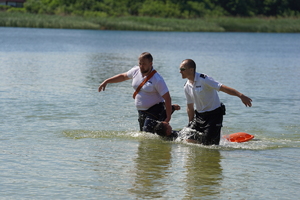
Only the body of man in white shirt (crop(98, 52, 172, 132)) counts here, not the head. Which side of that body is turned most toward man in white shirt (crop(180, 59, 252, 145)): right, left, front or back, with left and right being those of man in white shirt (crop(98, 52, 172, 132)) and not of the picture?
left

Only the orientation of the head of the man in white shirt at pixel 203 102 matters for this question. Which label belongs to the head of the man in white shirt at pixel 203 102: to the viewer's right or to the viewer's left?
to the viewer's left

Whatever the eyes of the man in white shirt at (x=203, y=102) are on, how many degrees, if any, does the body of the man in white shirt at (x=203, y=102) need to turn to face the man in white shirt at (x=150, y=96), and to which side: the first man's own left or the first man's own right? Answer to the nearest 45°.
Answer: approximately 45° to the first man's own right

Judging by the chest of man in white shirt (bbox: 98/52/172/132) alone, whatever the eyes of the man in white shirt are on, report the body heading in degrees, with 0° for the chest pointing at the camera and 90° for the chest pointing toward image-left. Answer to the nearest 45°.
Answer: approximately 45°

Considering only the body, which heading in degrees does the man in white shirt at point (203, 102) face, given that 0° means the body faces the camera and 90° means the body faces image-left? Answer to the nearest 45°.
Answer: approximately 45°

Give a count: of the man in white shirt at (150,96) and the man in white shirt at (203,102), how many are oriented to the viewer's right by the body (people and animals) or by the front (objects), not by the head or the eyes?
0
